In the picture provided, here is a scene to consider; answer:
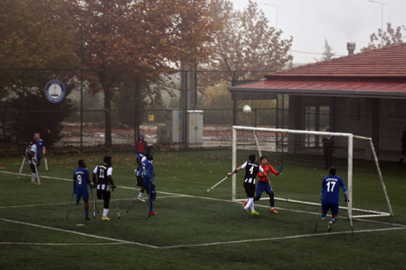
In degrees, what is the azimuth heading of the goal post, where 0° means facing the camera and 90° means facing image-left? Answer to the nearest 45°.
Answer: approximately 45°

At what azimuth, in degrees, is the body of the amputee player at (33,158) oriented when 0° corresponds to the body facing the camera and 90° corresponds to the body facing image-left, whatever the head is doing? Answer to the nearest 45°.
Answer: approximately 270°

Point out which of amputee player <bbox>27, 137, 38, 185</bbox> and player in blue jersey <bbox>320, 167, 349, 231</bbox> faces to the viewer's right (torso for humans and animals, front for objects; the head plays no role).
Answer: the amputee player

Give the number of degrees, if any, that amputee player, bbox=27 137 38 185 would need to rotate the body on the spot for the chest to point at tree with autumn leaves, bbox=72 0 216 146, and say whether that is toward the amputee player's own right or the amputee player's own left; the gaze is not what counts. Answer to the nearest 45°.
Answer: approximately 45° to the amputee player's own left

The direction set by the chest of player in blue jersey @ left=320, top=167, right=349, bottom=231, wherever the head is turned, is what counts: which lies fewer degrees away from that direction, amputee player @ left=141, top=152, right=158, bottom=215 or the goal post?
the goal post

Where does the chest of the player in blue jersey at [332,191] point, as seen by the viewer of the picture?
away from the camera

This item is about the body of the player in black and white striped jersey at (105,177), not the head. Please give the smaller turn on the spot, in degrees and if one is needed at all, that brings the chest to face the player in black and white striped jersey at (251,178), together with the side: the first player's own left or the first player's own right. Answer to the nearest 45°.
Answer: approximately 45° to the first player's own right

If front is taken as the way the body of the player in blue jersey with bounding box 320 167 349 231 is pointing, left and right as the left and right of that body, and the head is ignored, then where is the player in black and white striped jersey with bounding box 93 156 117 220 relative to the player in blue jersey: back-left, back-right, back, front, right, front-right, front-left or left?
left

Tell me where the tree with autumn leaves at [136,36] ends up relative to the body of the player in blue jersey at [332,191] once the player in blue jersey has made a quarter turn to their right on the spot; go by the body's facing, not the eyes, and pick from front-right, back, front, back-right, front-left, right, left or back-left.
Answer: back-left

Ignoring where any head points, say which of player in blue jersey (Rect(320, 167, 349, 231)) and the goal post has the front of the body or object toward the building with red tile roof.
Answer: the player in blue jersey

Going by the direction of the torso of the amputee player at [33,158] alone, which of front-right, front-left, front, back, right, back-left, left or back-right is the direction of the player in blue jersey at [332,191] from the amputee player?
front-right

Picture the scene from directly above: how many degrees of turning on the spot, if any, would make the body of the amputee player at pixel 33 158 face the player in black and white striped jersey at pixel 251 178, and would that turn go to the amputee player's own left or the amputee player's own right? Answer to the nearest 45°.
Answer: approximately 45° to the amputee player's own right
